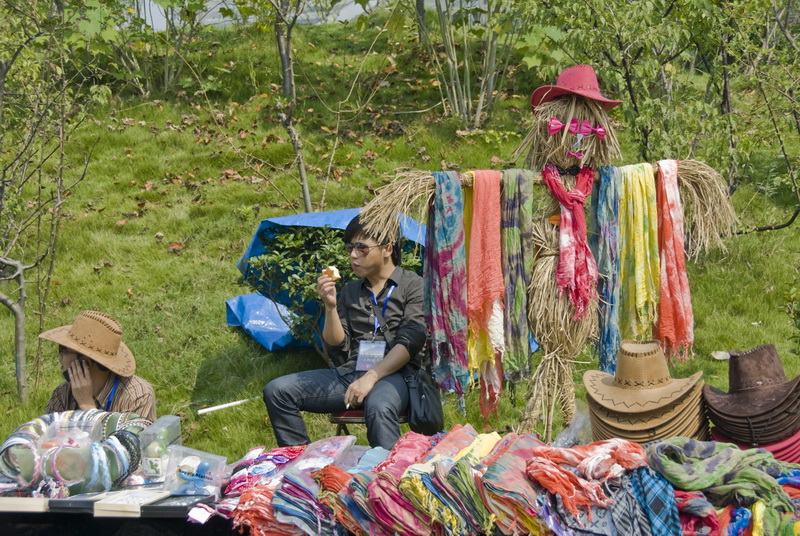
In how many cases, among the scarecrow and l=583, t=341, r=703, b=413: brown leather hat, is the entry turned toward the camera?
2

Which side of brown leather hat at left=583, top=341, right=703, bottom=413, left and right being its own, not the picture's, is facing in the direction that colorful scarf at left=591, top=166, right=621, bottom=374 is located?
back

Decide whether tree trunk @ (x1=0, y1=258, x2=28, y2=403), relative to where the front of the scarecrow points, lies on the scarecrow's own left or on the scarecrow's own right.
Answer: on the scarecrow's own right

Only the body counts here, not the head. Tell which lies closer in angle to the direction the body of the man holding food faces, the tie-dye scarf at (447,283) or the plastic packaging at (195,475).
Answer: the plastic packaging

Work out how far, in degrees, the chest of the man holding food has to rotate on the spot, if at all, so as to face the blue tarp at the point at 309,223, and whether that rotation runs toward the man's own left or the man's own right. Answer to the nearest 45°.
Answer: approximately 135° to the man's own right

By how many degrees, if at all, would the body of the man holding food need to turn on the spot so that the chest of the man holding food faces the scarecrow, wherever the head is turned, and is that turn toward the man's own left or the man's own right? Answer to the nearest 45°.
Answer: approximately 90° to the man's own left

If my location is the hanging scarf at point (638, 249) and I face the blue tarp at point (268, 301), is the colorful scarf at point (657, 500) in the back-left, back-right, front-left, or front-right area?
back-left

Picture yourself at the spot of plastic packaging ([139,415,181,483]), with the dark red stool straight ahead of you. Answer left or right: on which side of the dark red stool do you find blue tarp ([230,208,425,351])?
left

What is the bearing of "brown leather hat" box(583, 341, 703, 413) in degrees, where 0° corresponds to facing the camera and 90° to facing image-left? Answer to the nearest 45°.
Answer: approximately 0°
